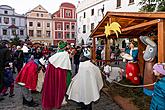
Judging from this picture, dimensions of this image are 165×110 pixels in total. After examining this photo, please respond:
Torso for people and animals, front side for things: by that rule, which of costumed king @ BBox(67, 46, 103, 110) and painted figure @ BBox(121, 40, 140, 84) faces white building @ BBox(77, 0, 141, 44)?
the costumed king

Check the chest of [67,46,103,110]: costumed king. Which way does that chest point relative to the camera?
away from the camera

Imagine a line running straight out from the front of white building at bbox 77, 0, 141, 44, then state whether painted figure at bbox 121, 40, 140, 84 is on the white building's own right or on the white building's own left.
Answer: on the white building's own left

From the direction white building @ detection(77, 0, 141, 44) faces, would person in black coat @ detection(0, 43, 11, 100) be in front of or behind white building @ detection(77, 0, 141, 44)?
in front

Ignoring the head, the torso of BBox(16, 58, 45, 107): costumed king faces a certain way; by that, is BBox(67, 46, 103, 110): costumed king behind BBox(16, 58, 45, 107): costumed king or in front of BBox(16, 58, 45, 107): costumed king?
in front

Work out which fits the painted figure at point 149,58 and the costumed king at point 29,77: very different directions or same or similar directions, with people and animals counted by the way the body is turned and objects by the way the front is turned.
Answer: very different directions

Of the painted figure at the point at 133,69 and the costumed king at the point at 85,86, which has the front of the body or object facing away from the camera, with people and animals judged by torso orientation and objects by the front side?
the costumed king
